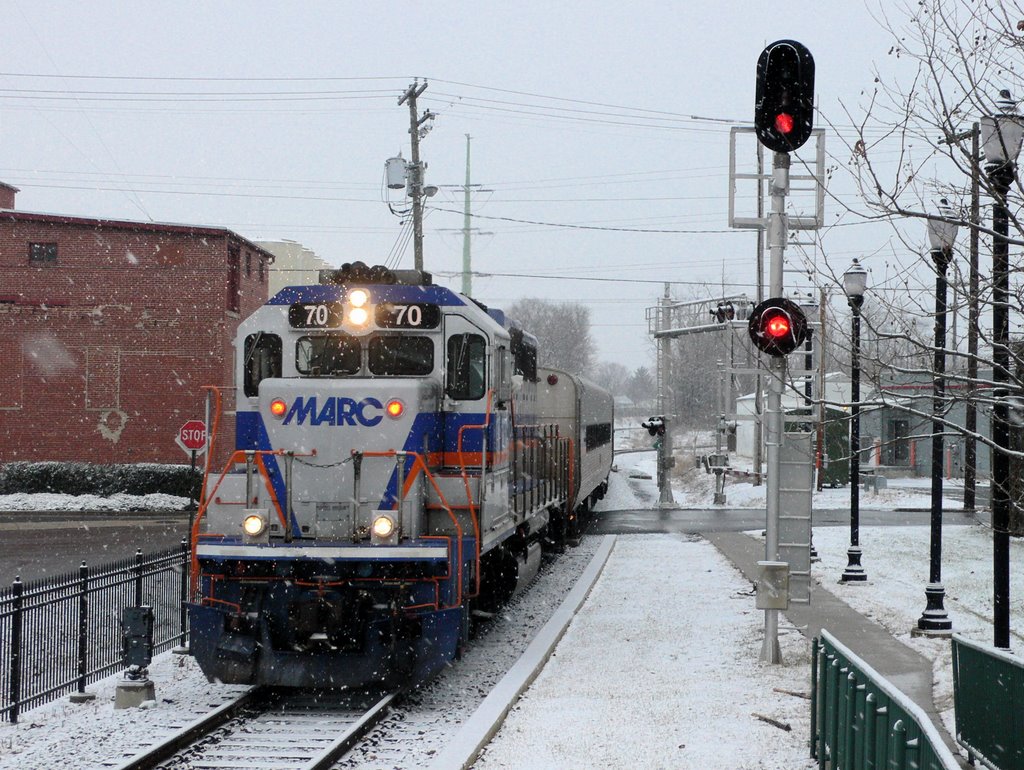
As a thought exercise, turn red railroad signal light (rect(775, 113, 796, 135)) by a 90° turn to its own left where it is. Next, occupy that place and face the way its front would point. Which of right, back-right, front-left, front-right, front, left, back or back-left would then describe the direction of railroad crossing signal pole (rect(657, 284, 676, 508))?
left

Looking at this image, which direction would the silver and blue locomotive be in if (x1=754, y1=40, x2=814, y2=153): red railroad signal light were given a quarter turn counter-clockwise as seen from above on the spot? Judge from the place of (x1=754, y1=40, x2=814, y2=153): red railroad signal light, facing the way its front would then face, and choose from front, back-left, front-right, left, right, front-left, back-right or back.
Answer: back

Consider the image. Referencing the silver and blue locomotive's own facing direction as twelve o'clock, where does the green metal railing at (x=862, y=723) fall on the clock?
The green metal railing is roughly at 11 o'clock from the silver and blue locomotive.

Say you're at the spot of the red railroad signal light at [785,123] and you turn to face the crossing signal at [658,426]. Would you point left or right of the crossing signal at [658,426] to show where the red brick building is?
left
